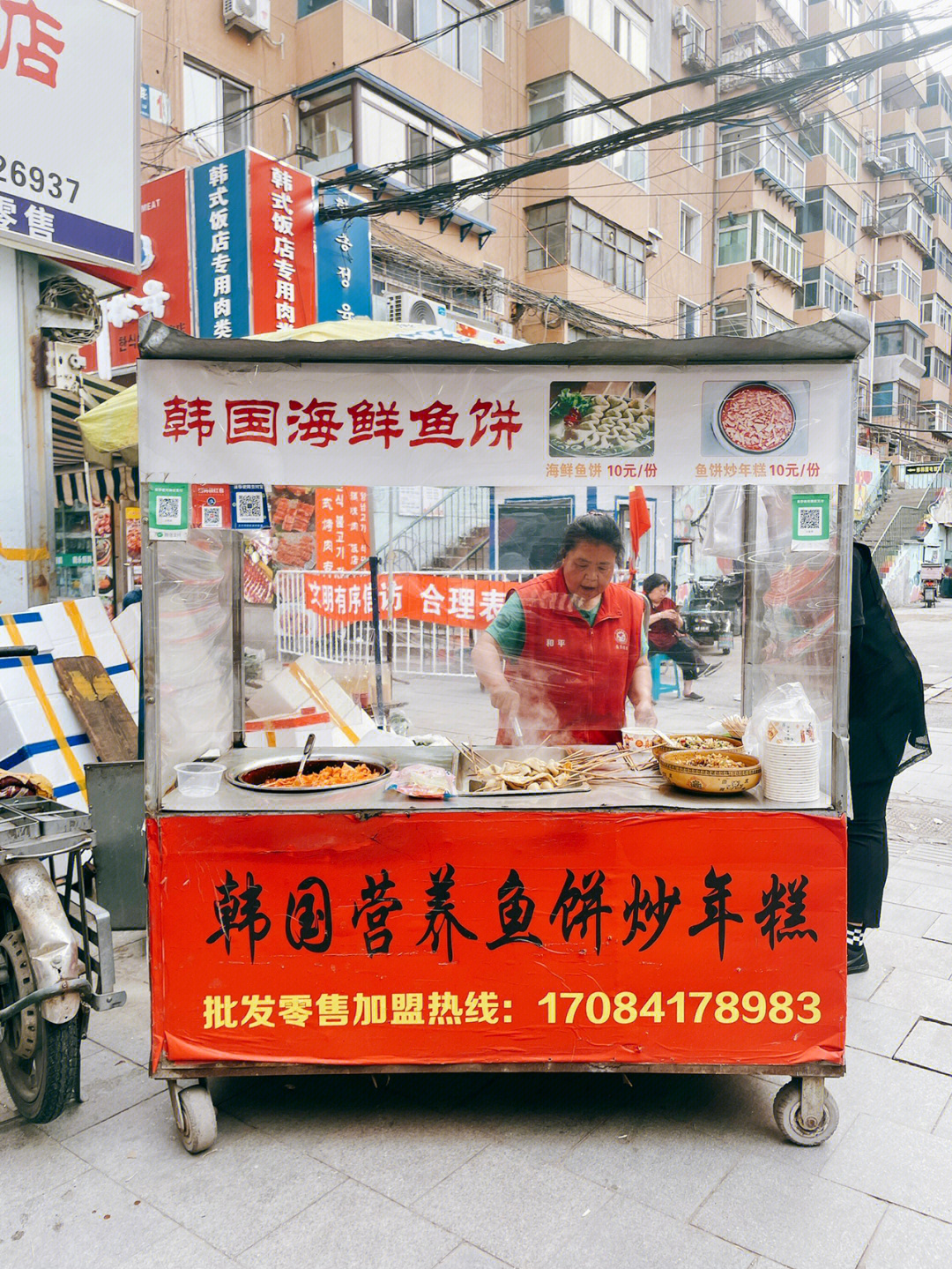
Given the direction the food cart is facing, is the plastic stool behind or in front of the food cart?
behind

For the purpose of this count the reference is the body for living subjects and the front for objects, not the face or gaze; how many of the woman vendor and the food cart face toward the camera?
2

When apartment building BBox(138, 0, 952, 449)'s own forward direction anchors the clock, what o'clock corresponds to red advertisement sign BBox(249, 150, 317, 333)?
The red advertisement sign is roughly at 2 o'clock from the apartment building.

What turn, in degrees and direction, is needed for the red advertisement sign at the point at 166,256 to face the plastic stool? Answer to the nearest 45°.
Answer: approximately 45° to its left

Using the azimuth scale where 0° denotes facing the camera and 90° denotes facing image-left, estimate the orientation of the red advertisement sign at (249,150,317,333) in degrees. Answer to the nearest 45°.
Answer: approximately 315°

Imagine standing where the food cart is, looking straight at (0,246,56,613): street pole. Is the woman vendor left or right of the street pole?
right

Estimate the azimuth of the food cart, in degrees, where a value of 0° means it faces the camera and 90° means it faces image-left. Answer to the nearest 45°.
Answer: approximately 0°

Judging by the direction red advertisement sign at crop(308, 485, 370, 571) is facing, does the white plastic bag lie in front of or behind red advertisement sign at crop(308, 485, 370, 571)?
in front
